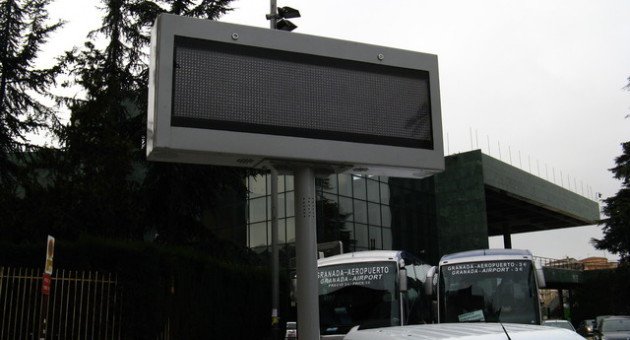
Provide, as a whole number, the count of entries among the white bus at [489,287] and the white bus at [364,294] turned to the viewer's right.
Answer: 0

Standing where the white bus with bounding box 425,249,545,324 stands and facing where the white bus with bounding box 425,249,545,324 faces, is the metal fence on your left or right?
on your right

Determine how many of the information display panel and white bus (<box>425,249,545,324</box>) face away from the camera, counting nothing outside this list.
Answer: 0

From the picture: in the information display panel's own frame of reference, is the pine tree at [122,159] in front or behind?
behind

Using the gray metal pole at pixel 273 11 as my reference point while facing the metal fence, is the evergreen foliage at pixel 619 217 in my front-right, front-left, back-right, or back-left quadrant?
back-right

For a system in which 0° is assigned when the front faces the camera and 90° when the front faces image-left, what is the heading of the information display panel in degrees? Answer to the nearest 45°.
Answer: approximately 315°

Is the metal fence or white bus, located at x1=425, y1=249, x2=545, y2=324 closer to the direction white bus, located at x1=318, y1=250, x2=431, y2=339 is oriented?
the metal fence

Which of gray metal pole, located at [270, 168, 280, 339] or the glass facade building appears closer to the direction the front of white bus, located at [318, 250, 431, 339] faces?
the gray metal pole

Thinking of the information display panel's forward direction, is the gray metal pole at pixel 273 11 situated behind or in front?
behind

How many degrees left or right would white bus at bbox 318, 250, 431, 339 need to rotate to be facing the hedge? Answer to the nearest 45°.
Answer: approximately 45° to its right

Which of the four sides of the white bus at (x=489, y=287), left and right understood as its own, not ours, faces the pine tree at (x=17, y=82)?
right
